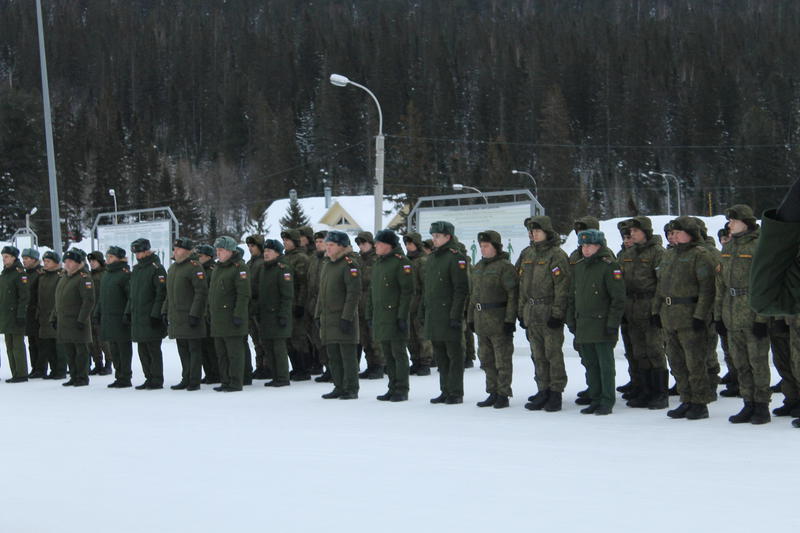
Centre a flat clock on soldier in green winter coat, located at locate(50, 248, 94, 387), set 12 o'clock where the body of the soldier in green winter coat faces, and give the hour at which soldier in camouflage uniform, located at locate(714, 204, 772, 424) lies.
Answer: The soldier in camouflage uniform is roughly at 9 o'clock from the soldier in green winter coat.

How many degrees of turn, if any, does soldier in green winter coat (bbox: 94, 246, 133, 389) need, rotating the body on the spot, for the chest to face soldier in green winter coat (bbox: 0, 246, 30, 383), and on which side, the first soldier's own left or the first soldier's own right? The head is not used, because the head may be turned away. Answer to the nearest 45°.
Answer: approximately 90° to the first soldier's own right

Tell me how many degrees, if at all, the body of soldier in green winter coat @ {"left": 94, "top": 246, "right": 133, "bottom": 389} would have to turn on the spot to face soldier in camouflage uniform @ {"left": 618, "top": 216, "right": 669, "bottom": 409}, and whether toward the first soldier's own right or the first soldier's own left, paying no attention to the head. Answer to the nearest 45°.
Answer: approximately 90° to the first soldier's own left

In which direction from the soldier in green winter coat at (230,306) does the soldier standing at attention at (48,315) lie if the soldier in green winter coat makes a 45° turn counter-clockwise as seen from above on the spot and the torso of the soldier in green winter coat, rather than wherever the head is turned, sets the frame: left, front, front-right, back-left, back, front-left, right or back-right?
back-right

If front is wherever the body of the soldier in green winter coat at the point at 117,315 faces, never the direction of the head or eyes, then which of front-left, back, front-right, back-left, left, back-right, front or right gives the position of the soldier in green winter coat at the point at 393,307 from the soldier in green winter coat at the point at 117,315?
left

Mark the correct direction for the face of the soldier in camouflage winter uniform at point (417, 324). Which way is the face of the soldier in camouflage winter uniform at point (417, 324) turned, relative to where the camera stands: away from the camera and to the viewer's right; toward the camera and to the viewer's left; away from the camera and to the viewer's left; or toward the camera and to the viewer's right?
toward the camera and to the viewer's left

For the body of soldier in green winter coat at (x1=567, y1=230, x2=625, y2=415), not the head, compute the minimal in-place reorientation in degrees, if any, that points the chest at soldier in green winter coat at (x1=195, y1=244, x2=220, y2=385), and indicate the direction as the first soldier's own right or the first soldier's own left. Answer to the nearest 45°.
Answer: approximately 90° to the first soldier's own right

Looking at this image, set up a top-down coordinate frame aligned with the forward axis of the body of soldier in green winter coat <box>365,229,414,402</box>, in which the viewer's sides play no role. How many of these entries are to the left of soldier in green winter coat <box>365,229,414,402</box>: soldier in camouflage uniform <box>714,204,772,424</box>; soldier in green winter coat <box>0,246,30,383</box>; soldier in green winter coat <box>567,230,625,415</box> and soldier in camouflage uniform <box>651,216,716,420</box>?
3

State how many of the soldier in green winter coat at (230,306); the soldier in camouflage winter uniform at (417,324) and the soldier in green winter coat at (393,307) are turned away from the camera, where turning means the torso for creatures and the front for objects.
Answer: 0

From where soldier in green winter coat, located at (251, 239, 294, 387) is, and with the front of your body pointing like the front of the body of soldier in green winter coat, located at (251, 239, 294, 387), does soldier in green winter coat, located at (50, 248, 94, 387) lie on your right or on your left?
on your right

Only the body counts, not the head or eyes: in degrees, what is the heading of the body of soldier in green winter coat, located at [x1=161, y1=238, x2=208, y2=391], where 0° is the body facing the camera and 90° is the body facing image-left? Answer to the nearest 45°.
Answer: approximately 45°

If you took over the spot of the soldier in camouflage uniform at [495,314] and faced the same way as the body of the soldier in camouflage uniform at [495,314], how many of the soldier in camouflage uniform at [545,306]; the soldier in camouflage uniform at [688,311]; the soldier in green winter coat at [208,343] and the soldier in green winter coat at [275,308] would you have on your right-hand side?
2

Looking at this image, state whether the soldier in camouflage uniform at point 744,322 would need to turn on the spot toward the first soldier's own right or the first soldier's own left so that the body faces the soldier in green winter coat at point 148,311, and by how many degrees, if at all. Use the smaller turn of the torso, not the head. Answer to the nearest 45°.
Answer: approximately 45° to the first soldier's own right

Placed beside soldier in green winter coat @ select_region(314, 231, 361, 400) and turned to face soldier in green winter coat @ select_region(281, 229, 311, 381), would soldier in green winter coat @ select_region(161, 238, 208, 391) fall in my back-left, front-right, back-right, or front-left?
front-left

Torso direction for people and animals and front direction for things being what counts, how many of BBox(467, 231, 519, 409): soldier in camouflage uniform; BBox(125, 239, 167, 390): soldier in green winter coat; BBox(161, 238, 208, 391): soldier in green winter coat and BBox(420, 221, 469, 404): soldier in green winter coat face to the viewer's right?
0

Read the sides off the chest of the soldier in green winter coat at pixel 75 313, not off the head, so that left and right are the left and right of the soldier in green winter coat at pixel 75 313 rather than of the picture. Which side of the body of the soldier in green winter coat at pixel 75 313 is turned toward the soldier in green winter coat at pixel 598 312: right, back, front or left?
left

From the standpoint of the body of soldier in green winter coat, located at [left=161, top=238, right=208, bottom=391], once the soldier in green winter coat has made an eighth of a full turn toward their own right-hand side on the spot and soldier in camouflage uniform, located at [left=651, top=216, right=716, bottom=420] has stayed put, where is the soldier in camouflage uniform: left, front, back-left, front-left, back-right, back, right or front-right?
back-left

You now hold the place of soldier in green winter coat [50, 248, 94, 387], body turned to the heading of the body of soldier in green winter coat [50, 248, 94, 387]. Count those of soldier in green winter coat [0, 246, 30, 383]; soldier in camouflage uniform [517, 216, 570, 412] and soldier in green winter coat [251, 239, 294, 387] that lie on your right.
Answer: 1

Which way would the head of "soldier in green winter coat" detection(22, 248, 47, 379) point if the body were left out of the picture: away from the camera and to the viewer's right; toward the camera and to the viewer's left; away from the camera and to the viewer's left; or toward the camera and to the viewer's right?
toward the camera and to the viewer's left

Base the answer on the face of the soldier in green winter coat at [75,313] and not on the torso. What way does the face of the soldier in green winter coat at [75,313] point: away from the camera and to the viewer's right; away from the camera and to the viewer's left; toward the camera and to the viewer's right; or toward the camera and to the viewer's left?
toward the camera and to the viewer's left

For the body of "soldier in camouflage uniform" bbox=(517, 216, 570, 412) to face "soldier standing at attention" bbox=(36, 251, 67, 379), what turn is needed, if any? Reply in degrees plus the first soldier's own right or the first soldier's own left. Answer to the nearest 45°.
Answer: approximately 90° to the first soldier's own right

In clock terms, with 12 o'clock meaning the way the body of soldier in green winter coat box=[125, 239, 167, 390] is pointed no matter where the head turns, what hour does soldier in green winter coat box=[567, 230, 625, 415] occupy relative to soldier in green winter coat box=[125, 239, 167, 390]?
soldier in green winter coat box=[567, 230, 625, 415] is roughly at 9 o'clock from soldier in green winter coat box=[125, 239, 167, 390].

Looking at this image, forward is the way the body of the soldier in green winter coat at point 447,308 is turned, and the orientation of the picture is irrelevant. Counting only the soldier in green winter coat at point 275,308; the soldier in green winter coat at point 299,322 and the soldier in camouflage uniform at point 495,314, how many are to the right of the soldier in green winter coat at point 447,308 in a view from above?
2
